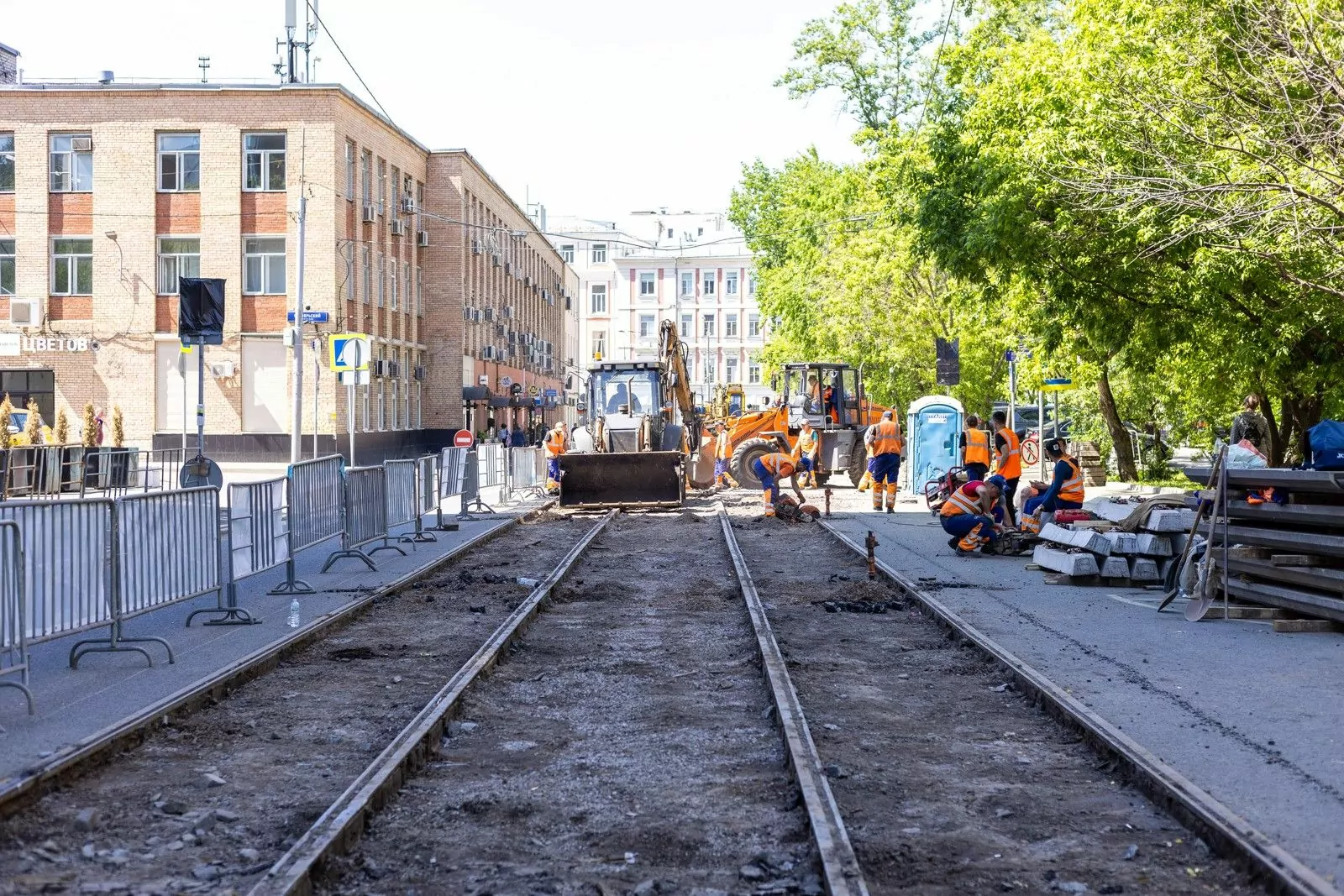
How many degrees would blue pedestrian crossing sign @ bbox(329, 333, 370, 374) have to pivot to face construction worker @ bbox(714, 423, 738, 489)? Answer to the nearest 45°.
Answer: approximately 135° to its left

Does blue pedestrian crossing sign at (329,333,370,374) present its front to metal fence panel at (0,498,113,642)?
yes

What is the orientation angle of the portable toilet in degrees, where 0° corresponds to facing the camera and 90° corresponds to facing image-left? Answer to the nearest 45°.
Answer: approximately 0°

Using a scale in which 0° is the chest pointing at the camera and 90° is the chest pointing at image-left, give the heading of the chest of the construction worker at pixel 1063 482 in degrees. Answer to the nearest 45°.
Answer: approximately 90°

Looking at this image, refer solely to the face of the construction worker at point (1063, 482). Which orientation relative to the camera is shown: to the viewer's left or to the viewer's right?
to the viewer's left

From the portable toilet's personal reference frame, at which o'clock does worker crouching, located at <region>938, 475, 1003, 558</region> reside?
The worker crouching is roughly at 12 o'clock from the portable toilet.

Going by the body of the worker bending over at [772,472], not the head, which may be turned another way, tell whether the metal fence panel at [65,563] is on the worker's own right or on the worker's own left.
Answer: on the worker's own right

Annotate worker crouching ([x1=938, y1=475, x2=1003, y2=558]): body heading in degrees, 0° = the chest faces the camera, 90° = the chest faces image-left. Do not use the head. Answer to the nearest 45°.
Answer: approximately 270°
